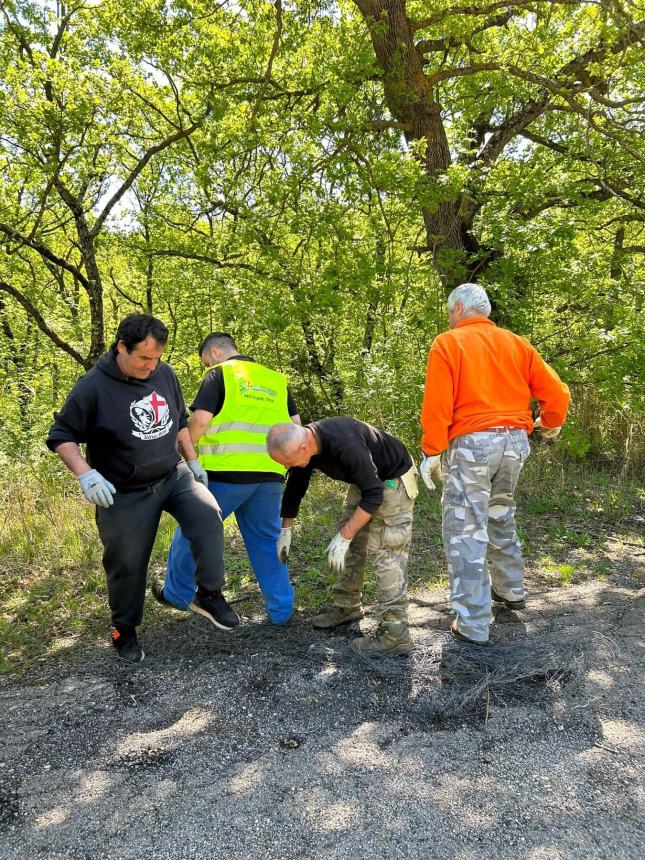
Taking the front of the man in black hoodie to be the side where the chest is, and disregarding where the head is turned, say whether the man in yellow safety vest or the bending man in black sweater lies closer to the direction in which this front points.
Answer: the bending man in black sweater

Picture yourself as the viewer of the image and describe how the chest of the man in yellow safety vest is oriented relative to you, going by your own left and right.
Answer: facing away from the viewer and to the left of the viewer

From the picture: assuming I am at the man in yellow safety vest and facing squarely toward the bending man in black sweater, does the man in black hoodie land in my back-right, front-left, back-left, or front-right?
back-right

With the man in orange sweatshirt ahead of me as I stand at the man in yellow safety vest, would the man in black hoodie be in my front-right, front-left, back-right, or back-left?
back-right

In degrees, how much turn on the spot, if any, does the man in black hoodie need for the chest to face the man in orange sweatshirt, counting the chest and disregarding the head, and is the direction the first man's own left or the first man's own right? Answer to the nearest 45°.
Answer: approximately 45° to the first man's own left

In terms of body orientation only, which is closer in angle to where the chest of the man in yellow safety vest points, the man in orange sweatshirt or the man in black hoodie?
the man in black hoodie

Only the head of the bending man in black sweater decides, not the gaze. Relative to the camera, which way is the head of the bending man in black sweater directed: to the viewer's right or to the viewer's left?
to the viewer's left

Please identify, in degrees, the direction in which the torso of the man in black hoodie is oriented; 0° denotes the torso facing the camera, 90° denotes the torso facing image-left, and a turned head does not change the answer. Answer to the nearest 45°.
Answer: approximately 315°
